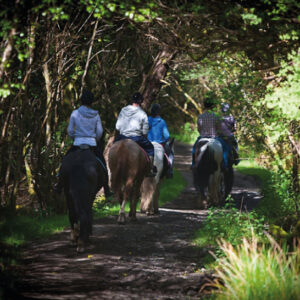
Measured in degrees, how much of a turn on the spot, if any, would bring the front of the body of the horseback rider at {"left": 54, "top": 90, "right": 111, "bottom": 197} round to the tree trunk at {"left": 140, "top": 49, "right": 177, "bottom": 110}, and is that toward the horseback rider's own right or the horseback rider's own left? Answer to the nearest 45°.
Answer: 0° — they already face it

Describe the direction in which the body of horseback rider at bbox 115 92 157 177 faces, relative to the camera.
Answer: away from the camera

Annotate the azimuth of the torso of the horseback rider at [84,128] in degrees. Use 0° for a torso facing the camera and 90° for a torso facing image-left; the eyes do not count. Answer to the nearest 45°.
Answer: approximately 180°

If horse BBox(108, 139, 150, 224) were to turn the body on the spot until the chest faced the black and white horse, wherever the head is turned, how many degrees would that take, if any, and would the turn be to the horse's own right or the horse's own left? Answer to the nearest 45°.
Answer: approximately 45° to the horse's own right

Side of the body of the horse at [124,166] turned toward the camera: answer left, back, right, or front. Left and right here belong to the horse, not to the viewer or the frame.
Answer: back

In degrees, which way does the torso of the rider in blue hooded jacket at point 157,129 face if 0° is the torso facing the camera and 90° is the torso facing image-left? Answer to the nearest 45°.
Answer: approximately 180°

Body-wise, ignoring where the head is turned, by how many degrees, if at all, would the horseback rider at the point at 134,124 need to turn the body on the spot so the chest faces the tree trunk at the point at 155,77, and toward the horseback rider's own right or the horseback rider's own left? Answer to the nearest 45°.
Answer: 0° — they already face it

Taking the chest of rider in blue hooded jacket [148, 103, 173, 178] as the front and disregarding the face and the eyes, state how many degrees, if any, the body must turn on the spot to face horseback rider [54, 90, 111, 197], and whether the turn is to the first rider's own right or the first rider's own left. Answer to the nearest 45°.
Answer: approximately 180°

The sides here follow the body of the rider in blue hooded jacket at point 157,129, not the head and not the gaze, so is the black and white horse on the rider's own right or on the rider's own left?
on the rider's own right
